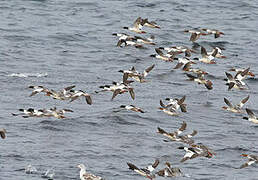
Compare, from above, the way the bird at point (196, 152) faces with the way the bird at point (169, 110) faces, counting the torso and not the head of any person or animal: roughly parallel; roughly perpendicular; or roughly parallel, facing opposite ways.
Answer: roughly parallel

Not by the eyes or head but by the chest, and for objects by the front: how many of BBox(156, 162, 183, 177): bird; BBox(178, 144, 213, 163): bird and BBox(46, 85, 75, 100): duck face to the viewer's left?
3

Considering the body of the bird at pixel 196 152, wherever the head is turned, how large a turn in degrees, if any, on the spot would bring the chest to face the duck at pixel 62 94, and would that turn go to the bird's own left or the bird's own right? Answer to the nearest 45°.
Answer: approximately 45° to the bird's own right

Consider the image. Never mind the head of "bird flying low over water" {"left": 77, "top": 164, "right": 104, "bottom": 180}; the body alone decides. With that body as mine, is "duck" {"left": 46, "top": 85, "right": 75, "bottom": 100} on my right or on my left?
on my right

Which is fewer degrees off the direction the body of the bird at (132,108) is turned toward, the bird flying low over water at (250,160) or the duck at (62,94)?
the duck

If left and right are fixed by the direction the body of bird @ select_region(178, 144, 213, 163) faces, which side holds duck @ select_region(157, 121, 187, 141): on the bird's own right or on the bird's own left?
on the bird's own right

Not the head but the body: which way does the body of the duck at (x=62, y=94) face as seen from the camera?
to the viewer's left

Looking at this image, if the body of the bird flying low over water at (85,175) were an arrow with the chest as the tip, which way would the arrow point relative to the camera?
to the viewer's left

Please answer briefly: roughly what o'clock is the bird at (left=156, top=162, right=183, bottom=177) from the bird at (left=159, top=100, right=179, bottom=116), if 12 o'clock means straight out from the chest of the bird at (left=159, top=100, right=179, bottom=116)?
the bird at (left=156, top=162, right=183, bottom=177) is roughly at 9 o'clock from the bird at (left=159, top=100, right=179, bottom=116).

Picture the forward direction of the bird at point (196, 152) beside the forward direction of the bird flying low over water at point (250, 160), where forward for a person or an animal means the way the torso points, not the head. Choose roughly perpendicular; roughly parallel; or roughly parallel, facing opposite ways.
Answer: roughly parallel

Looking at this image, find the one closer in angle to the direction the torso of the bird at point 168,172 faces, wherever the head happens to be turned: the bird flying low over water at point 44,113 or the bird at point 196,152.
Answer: the bird flying low over water

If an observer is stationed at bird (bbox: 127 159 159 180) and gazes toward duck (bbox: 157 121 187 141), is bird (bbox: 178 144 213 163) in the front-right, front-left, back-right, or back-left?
front-right

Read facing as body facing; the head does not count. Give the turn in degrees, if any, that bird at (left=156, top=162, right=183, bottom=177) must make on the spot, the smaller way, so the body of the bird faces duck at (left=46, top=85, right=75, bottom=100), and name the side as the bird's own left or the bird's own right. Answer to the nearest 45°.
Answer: approximately 45° to the bird's own right

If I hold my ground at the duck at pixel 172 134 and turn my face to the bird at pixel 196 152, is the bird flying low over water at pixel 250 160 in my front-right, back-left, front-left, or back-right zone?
front-left
